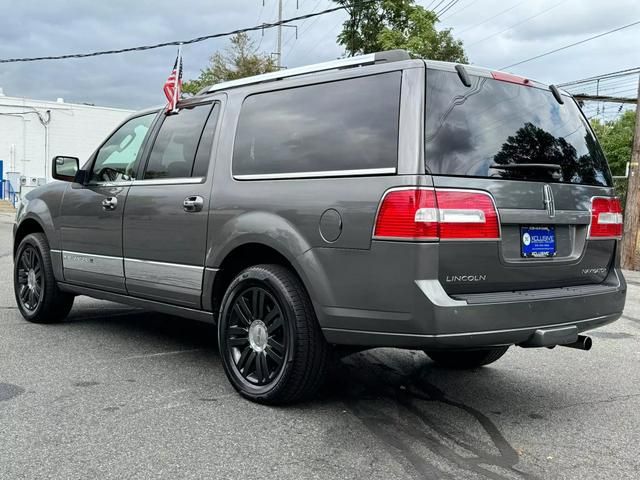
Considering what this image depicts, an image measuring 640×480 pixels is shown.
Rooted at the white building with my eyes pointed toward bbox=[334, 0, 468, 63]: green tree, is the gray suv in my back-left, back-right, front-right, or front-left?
front-right

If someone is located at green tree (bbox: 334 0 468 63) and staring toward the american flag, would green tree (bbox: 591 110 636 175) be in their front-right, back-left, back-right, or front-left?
back-left

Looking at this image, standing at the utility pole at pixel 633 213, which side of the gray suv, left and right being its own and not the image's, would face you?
right

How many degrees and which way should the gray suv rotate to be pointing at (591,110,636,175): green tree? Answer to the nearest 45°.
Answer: approximately 90° to its right

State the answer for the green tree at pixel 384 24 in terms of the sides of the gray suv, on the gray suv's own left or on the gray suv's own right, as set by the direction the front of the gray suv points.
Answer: on the gray suv's own right

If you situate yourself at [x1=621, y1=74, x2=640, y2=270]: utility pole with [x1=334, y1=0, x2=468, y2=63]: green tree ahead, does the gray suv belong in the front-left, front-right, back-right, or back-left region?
back-left

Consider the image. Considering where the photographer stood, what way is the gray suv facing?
facing away from the viewer and to the left of the viewer

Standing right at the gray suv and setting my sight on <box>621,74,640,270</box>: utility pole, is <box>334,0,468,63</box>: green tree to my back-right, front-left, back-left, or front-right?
front-left

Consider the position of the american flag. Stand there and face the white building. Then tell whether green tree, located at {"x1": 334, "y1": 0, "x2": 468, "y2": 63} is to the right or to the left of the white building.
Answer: right
